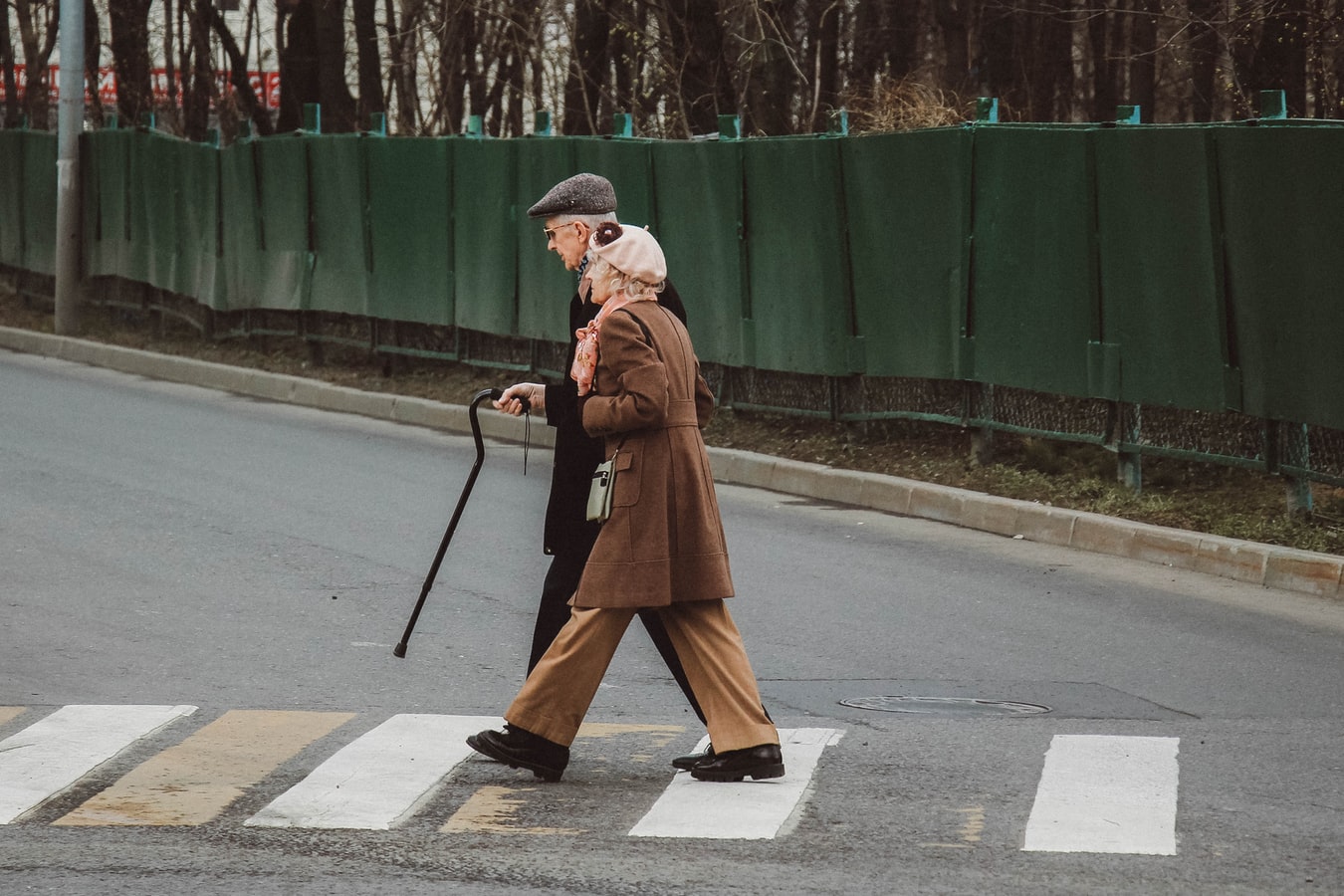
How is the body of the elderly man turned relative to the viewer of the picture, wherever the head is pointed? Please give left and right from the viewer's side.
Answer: facing to the left of the viewer

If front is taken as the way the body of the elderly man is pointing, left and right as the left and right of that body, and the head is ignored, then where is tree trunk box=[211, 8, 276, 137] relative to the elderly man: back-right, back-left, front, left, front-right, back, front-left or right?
right

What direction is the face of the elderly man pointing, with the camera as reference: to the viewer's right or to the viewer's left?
to the viewer's left

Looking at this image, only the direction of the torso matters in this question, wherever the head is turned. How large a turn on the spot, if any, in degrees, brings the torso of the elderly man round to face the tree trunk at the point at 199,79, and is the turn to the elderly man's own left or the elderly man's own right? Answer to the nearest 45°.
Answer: approximately 90° to the elderly man's own right

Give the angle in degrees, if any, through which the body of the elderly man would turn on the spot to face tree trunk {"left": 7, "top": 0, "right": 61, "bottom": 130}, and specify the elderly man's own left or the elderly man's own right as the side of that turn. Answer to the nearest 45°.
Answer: approximately 90° to the elderly man's own right

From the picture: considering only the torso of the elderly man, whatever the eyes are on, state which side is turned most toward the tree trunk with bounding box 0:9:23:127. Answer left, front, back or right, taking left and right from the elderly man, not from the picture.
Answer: right

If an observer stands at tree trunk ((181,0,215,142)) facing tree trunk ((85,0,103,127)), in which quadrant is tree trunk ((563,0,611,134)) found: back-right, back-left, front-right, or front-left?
back-left

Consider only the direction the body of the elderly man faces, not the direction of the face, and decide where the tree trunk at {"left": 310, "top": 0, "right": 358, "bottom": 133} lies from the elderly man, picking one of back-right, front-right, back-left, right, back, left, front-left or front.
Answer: right

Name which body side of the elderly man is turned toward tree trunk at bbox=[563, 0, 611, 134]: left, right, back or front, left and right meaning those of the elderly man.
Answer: right

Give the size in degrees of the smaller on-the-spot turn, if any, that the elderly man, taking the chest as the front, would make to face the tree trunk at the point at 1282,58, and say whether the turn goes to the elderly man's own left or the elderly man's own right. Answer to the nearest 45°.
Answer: approximately 135° to the elderly man's own right

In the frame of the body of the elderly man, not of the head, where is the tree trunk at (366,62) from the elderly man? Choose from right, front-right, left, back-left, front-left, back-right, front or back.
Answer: right

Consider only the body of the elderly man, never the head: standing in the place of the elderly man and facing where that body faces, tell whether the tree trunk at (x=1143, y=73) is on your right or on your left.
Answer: on your right
